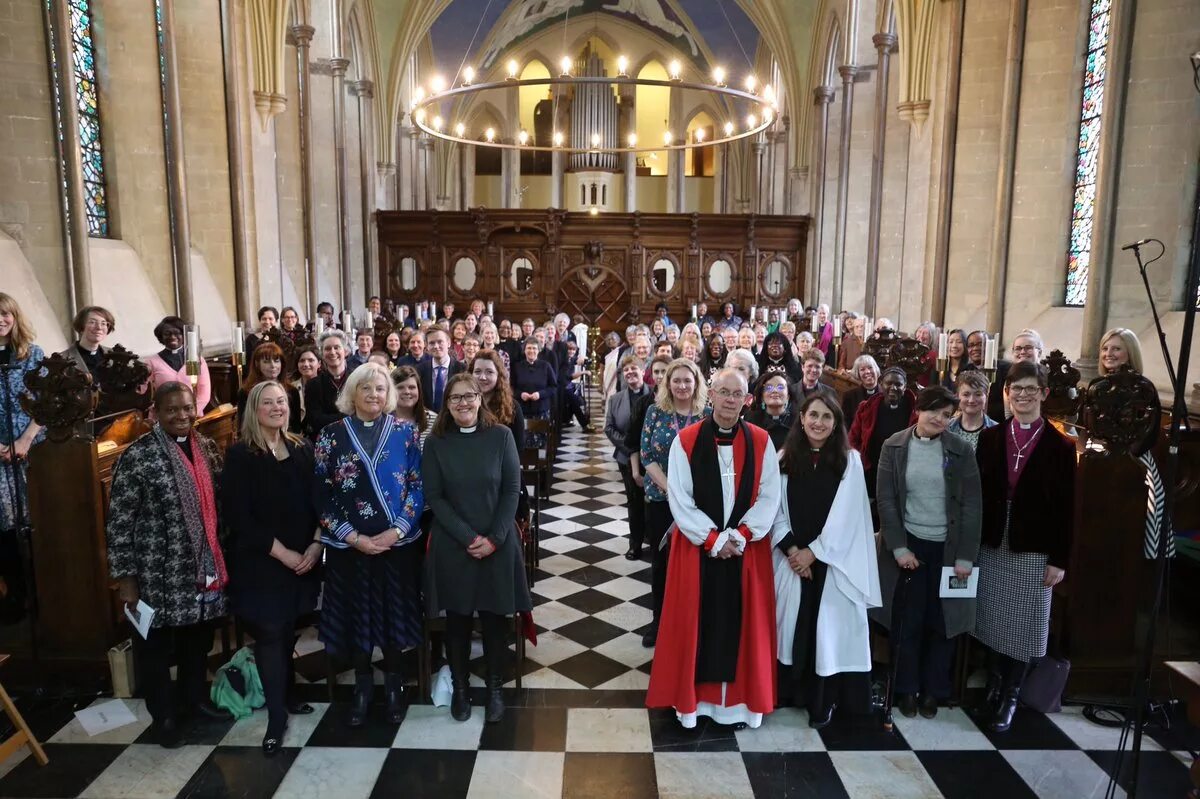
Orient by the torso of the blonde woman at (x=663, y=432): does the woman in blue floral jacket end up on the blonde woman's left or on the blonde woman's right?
on the blonde woman's right

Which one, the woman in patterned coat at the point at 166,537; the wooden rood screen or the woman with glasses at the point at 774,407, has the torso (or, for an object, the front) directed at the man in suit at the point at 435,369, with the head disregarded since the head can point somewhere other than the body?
the wooden rood screen

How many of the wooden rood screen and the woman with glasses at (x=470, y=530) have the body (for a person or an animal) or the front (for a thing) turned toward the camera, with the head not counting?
2

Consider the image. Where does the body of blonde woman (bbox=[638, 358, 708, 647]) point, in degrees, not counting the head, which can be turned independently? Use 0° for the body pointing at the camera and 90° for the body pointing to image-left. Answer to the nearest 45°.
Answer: approximately 0°

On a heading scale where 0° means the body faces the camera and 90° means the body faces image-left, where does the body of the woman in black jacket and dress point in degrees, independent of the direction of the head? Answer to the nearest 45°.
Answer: approximately 315°
